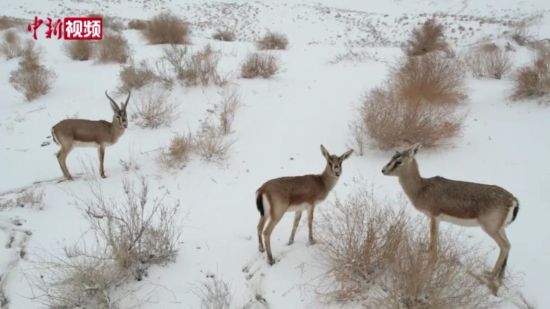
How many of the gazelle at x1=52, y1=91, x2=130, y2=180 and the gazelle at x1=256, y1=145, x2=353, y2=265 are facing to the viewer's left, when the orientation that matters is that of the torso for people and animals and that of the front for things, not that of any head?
0

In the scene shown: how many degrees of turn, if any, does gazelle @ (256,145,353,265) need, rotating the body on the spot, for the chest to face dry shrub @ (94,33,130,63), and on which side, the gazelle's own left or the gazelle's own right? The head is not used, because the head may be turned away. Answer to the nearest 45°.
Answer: approximately 90° to the gazelle's own left

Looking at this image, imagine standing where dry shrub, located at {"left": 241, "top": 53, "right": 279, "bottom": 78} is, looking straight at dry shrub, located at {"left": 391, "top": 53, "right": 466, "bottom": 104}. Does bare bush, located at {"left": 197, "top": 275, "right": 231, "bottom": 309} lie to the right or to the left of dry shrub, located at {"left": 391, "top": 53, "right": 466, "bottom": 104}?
right

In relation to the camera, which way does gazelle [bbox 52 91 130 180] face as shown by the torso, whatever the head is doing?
to the viewer's right

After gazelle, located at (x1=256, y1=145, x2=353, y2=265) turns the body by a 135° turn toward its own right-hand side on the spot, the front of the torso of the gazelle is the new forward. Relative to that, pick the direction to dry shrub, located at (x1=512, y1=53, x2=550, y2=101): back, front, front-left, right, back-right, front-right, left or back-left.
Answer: back-left

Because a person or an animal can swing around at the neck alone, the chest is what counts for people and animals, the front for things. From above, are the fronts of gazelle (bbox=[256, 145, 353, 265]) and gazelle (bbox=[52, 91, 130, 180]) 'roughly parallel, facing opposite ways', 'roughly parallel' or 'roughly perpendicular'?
roughly parallel

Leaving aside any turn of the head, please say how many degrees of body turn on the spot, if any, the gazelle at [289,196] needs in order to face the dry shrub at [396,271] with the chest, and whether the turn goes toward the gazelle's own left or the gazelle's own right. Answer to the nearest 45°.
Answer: approximately 90° to the gazelle's own right

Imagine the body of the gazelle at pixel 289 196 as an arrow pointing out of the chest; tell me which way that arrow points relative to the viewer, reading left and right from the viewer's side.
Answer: facing away from the viewer and to the right of the viewer

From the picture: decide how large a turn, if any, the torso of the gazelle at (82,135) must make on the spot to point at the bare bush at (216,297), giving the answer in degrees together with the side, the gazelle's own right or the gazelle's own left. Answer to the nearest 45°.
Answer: approximately 90° to the gazelle's own right

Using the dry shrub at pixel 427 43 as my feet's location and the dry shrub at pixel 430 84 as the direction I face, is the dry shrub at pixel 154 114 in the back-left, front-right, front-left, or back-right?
front-right

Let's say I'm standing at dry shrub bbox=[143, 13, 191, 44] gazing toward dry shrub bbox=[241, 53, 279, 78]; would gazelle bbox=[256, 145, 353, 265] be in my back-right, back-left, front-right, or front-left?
front-right

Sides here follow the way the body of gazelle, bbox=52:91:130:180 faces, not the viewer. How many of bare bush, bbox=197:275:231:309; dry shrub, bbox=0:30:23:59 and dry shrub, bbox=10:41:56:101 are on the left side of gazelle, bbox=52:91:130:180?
2

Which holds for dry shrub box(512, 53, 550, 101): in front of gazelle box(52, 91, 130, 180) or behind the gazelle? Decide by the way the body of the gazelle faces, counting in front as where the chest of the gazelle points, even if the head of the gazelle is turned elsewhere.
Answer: in front

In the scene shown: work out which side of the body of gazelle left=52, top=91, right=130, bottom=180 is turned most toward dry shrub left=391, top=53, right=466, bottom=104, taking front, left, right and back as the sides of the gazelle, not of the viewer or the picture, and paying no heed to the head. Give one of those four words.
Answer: front
